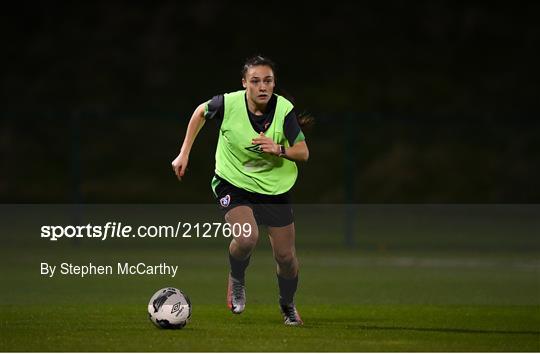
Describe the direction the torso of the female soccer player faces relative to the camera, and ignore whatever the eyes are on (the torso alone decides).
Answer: toward the camera
